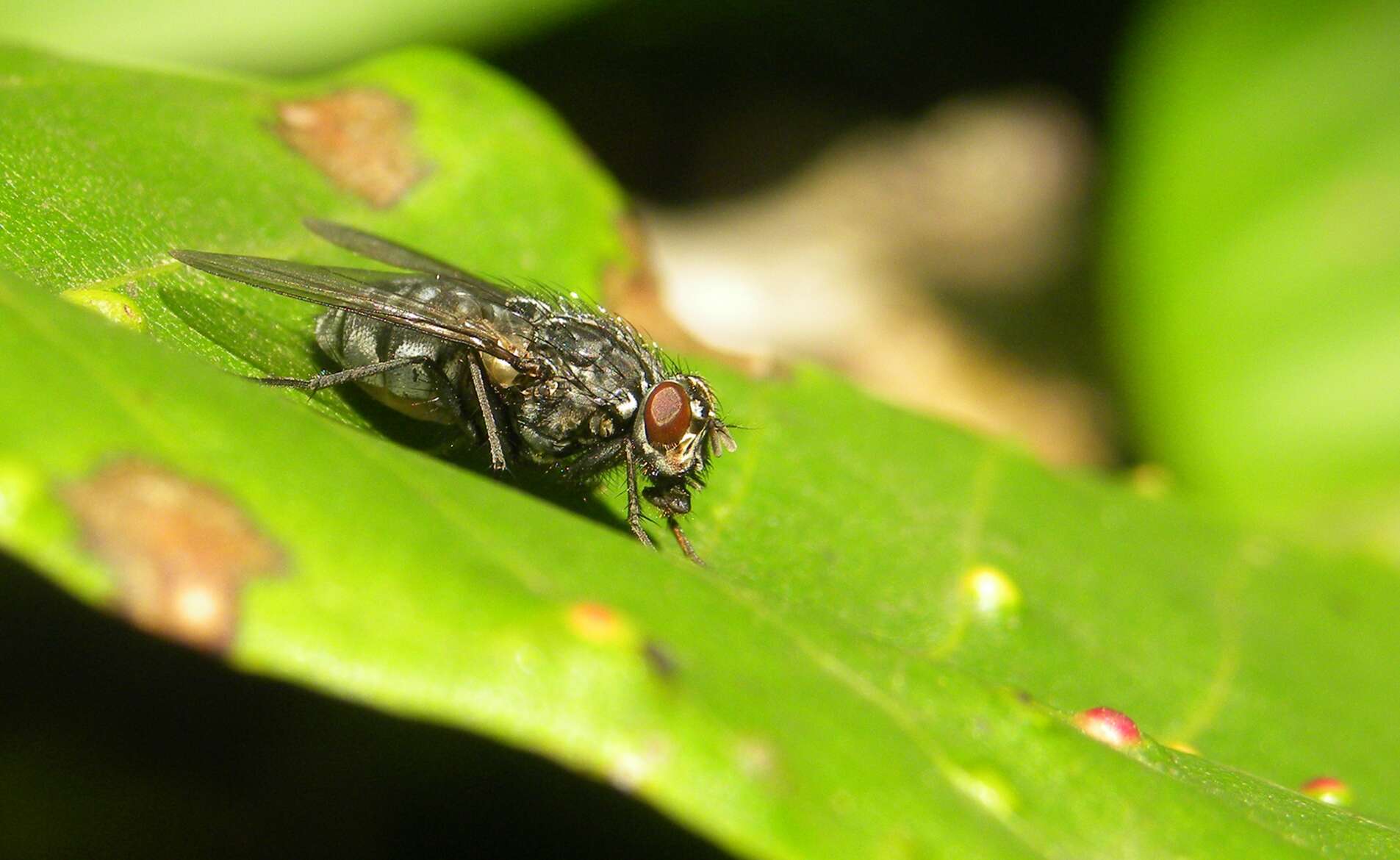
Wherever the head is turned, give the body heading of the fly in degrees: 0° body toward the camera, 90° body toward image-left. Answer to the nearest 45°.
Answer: approximately 270°
